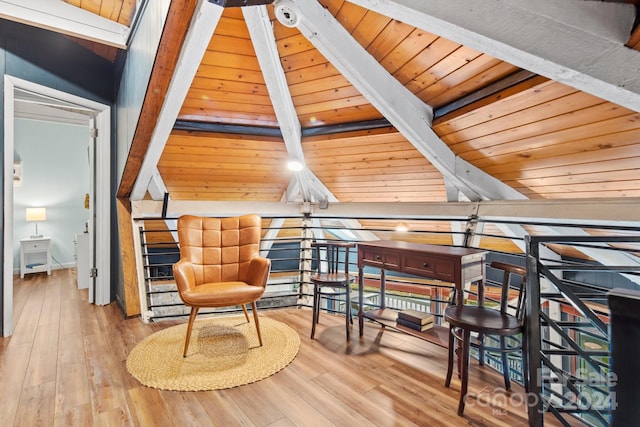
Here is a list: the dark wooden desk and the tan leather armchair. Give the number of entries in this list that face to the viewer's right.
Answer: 0

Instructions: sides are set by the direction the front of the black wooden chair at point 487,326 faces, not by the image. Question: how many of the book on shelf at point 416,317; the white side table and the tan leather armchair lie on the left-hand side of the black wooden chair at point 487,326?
0

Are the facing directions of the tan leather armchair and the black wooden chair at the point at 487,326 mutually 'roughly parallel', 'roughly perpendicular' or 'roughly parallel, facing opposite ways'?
roughly perpendicular

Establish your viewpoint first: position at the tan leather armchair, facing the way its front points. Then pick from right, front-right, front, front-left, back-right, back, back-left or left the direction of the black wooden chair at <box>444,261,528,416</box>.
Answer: front-left

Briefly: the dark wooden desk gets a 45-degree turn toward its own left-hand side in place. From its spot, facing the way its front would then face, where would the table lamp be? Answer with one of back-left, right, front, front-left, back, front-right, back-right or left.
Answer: right

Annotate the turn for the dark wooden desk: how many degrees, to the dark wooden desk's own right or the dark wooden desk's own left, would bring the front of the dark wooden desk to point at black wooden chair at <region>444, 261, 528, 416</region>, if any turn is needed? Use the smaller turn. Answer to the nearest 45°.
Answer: approximately 90° to the dark wooden desk's own left

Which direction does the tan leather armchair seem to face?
toward the camera

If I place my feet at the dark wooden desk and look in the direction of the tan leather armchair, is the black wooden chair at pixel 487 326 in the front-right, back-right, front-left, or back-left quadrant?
back-left

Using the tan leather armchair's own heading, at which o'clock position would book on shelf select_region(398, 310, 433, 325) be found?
The book on shelf is roughly at 10 o'clock from the tan leather armchair.

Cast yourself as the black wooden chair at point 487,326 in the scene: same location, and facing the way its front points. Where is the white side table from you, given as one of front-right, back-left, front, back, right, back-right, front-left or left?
front-right

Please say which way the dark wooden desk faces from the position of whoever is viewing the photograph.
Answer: facing the viewer and to the left of the viewer
